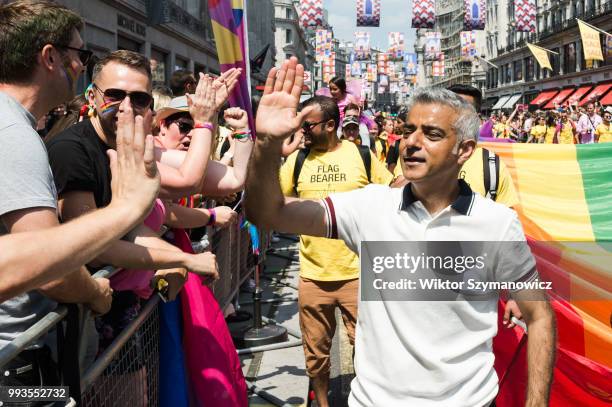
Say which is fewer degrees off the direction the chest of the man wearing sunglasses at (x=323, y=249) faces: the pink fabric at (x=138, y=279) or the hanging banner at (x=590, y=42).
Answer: the pink fabric

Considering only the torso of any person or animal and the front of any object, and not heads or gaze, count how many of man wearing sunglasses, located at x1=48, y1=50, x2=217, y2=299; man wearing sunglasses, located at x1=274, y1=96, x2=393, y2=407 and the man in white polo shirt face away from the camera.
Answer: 0

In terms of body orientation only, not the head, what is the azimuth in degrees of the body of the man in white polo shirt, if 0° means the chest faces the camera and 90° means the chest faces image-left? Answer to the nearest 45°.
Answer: approximately 45°

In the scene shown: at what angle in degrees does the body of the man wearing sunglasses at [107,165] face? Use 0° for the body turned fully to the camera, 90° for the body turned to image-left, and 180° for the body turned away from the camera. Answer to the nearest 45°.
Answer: approximately 315°

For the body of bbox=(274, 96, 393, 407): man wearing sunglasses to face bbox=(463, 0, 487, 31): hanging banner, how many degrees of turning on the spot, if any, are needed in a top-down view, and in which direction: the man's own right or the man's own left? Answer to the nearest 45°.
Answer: approximately 180°

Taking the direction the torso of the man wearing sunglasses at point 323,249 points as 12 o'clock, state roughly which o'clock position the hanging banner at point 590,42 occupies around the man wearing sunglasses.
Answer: The hanging banner is roughly at 7 o'clock from the man wearing sunglasses.

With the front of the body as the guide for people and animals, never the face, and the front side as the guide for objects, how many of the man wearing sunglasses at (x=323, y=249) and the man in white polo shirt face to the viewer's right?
0

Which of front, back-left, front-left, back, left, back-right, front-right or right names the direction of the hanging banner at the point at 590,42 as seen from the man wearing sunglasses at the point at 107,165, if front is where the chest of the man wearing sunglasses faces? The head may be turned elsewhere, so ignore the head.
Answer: left

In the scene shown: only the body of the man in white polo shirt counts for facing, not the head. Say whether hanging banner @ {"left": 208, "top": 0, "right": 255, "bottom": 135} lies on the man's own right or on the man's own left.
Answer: on the man's own right

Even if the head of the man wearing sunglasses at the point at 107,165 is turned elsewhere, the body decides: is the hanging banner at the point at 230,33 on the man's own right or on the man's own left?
on the man's own left

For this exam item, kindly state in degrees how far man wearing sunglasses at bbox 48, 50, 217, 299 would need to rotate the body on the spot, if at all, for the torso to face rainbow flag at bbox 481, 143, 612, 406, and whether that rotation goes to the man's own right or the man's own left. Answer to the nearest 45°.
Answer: approximately 45° to the man's own left

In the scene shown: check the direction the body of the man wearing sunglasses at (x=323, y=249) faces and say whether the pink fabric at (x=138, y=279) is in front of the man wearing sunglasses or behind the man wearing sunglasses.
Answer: in front

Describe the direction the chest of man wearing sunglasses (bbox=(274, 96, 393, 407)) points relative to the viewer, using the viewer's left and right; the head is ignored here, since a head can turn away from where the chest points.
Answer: facing the viewer

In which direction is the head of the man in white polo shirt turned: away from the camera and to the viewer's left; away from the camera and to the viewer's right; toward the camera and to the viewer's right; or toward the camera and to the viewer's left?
toward the camera and to the viewer's left

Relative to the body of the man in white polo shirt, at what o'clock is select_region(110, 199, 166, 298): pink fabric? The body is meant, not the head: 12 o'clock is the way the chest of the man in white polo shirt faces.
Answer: The pink fabric is roughly at 2 o'clock from the man in white polo shirt.

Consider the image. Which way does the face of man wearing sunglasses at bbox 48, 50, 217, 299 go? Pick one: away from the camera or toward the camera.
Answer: toward the camera
